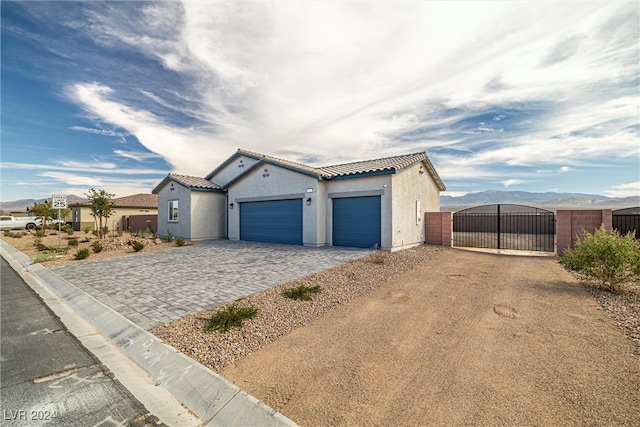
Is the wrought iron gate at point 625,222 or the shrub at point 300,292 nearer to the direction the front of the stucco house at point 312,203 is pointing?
the shrub

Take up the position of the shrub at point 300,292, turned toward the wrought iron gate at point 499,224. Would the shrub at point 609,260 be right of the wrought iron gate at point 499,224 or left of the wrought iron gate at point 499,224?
right

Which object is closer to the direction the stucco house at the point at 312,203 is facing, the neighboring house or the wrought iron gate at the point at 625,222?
the neighboring house

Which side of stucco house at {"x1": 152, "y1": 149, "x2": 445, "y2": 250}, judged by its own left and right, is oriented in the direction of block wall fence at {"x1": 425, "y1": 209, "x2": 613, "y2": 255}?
left

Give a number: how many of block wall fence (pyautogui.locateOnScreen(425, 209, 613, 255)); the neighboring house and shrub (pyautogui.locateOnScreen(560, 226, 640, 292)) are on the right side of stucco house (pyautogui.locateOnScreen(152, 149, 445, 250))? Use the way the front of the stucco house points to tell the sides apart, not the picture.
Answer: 1

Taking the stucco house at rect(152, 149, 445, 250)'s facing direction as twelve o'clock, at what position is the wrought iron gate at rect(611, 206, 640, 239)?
The wrought iron gate is roughly at 8 o'clock from the stucco house.

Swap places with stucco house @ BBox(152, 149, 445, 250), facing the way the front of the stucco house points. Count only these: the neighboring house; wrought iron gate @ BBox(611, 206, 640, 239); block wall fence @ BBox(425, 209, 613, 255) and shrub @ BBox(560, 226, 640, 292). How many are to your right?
1

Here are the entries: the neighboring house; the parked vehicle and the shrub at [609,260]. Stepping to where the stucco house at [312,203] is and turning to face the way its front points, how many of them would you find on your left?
1

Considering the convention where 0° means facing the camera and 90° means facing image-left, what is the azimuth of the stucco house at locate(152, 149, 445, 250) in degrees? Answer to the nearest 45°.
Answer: approximately 45°

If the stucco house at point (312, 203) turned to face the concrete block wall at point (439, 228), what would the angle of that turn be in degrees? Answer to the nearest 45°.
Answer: approximately 135° to its left

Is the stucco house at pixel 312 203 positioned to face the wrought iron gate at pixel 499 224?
no

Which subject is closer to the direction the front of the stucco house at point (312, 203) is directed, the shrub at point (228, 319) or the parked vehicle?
the shrub

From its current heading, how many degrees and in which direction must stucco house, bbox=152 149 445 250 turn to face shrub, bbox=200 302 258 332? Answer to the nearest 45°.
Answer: approximately 45° to its left

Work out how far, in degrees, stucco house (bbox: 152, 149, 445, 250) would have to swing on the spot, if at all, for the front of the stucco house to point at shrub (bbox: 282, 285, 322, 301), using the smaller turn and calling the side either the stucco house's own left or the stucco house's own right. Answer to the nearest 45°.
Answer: approximately 45° to the stucco house's own left
